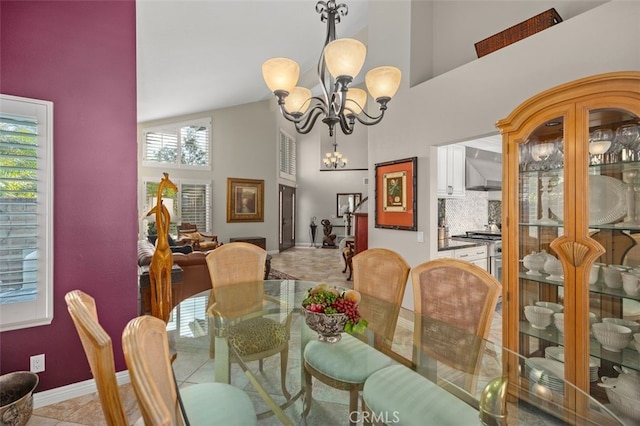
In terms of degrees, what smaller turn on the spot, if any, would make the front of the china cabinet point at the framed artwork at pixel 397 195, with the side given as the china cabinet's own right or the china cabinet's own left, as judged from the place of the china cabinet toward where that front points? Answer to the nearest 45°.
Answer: approximately 90° to the china cabinet's own right

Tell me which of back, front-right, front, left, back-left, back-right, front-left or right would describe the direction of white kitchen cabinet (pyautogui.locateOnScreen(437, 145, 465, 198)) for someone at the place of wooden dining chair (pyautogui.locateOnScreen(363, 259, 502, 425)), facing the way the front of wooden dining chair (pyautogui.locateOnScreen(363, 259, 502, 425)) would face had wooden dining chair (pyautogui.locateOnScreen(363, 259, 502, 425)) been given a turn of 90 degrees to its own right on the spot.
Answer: front-right

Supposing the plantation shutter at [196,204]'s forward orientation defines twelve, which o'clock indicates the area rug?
The area rug is roughly at 11 o'clock from the plantation shutter.

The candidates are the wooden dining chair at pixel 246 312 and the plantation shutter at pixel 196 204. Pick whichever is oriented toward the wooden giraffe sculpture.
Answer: the plantation shutter

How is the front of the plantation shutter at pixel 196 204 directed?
toward the camera

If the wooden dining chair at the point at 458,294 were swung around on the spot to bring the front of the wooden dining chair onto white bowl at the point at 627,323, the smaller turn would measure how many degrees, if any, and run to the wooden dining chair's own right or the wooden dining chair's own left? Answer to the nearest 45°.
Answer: approximately 135° to the wooden dining chair's own left

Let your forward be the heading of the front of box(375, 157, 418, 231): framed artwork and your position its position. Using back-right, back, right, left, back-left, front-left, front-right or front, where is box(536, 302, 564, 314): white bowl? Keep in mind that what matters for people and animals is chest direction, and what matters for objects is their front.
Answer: left

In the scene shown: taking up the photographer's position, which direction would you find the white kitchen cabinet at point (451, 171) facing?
facing the viewer

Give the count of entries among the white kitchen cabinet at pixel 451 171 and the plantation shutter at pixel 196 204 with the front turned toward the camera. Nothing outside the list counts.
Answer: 2

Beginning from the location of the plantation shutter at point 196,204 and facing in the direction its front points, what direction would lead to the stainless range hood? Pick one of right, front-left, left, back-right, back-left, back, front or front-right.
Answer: front-left

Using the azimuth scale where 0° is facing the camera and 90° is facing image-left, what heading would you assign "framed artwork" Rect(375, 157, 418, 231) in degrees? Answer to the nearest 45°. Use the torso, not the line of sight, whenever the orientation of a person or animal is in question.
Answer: approximately 45°

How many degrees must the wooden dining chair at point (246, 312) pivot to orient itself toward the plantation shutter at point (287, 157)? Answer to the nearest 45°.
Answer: approximately 135° to its left

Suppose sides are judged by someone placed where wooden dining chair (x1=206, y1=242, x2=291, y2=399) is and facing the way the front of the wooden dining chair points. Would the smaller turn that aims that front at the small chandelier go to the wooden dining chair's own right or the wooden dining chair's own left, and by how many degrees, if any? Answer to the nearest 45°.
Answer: approximately 135° to the wooden dining chair's own left

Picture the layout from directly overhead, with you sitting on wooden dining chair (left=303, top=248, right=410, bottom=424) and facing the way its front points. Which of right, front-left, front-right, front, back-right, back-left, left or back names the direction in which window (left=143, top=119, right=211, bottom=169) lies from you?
right

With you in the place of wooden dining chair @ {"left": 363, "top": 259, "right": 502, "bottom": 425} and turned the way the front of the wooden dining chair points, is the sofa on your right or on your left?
on your right
